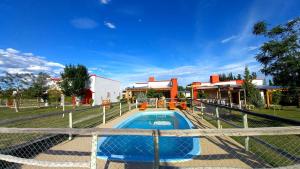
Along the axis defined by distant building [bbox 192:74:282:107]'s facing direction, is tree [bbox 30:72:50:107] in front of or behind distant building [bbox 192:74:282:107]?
in front

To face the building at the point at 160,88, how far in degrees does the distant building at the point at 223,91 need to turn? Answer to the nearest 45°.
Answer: approximately 45° to its right

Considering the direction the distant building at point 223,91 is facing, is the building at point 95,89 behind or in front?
in front

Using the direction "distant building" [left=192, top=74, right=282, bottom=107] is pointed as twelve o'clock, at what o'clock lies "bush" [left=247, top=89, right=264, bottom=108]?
The bush is roughly at 10 o'clock from the distant building.

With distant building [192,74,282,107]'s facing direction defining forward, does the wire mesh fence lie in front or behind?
in front

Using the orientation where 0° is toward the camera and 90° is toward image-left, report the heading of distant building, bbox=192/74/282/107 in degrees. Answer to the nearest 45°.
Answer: approximately 45°

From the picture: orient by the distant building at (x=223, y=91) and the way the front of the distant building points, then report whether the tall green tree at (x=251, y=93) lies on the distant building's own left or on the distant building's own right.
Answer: on the distant building's own left

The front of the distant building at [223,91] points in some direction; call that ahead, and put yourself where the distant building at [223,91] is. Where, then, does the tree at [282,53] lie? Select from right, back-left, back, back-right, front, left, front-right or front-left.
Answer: front-left
